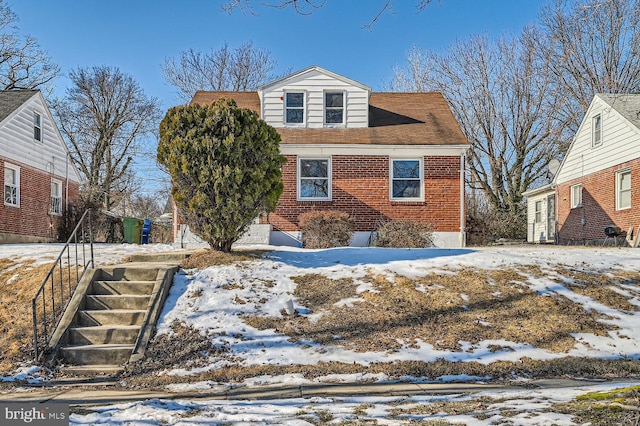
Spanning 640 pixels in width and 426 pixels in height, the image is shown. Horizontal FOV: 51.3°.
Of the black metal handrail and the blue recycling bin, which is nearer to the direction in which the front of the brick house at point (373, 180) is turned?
the black metal handrail

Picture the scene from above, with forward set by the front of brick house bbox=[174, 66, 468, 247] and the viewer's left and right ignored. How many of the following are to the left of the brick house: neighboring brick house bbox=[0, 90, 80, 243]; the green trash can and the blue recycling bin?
0

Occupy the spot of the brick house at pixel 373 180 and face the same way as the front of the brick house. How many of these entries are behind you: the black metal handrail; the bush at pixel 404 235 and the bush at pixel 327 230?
0

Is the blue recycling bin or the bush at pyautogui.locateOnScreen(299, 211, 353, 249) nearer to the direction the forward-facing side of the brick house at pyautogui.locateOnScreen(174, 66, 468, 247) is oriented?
the bush

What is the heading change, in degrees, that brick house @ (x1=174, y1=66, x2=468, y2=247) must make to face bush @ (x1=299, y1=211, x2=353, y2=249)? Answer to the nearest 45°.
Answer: approximately 45° to its right

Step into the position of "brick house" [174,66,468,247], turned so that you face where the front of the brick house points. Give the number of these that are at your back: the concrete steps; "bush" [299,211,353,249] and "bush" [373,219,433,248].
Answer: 0

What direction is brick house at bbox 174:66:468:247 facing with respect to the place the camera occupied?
facing the viewer

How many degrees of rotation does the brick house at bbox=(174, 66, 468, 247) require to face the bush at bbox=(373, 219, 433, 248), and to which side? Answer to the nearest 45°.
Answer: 0° — it already faces it

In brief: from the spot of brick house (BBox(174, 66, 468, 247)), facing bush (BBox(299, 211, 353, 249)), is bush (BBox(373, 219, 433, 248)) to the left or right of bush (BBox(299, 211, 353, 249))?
left

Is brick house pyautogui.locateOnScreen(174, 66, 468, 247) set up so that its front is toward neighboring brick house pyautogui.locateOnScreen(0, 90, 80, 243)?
no

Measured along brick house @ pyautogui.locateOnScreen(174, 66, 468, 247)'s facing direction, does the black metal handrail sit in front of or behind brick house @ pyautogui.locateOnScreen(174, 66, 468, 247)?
in front

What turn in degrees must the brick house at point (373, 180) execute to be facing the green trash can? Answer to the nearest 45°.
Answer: approximately 135° to its right
